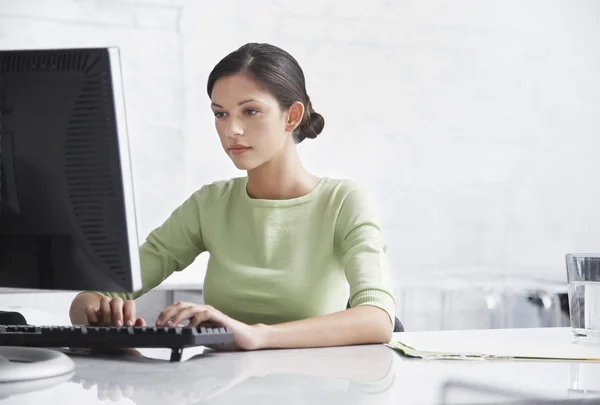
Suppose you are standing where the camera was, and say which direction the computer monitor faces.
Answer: facing away from the viewer and to the right of the viewer

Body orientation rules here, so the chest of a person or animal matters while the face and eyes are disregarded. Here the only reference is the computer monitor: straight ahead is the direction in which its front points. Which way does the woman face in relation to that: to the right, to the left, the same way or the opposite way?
the opposite way

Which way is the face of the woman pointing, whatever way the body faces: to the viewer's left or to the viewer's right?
to the viewer's left

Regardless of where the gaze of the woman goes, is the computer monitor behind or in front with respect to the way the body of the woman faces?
in front

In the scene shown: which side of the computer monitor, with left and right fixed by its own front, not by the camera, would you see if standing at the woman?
front

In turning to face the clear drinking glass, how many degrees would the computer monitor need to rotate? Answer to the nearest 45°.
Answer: approximately 45° to its right
